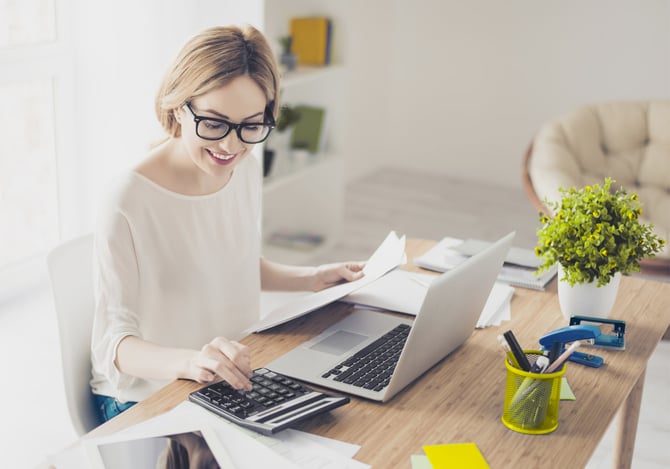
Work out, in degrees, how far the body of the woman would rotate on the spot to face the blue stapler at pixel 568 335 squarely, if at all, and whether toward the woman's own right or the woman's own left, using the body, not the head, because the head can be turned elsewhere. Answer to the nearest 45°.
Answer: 0° — they already face it

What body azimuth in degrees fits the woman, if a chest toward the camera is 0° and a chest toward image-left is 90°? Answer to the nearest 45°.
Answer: approximately 315°

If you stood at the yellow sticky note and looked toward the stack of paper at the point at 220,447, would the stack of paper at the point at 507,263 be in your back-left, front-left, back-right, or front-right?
back-right
